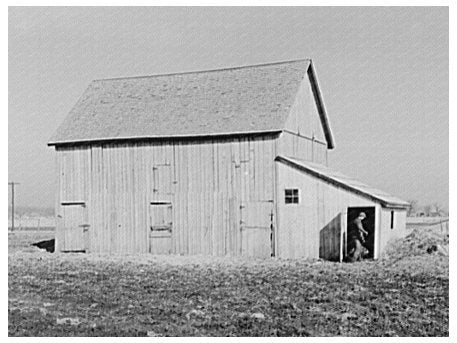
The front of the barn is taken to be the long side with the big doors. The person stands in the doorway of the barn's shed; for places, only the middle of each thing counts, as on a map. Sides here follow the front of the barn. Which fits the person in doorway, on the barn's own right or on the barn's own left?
on the barn's own left

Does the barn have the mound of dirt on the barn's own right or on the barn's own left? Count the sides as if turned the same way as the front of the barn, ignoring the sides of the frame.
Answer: on the barn's own left

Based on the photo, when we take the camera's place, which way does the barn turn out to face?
facing the viewer
